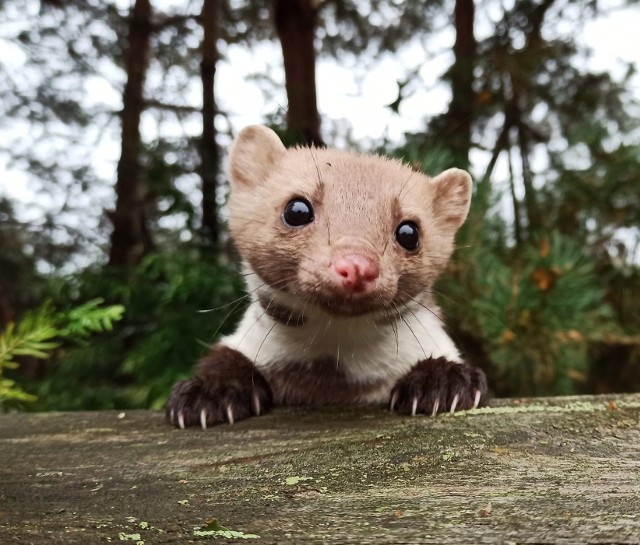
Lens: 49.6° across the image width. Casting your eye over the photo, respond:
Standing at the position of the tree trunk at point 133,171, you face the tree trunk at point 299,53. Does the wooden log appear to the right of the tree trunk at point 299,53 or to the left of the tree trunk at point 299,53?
right

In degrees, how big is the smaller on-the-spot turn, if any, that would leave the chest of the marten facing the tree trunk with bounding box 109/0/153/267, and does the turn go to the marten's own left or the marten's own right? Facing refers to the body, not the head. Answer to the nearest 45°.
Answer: approximately 135° to the marten's own right

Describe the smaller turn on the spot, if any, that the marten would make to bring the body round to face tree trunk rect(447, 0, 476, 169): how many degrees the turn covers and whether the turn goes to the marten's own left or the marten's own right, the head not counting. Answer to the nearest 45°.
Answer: approximately 135° to the marten's own left

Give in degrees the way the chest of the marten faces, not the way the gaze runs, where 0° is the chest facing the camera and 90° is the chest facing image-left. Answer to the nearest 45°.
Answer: approximately 0°
